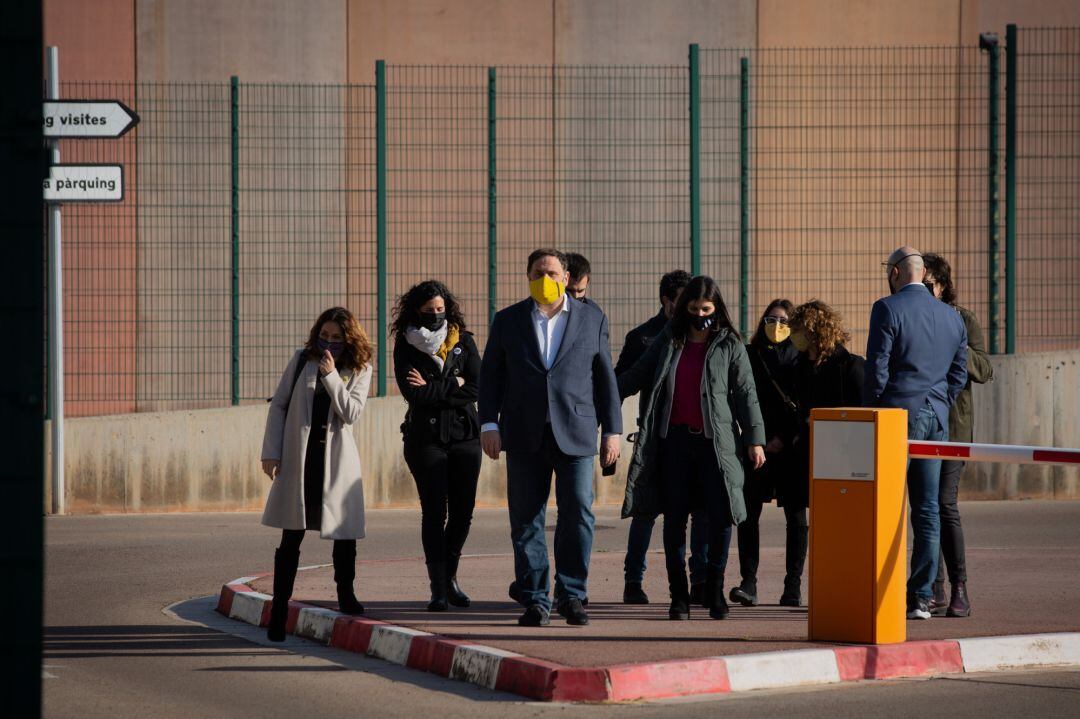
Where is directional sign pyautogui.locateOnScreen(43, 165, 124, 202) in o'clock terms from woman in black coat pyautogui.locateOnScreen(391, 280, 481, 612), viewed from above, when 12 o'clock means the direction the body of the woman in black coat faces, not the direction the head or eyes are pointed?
The directional sign is roughly at 5 o'clock from the woman in black coat.

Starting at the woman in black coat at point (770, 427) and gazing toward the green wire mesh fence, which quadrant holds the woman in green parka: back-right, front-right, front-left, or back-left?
back-left

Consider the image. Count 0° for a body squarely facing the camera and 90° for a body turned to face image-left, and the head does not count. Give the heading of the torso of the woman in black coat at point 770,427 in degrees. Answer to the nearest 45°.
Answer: approximately 0°

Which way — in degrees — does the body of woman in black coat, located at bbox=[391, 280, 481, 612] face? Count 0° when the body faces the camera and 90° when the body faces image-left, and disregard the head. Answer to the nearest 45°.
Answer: approximately 0°

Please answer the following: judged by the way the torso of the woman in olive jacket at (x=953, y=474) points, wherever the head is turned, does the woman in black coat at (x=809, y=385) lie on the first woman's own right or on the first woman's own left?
on the first woman's own right

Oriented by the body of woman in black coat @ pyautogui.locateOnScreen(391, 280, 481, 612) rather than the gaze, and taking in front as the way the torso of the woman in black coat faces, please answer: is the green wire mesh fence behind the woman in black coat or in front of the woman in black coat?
behind

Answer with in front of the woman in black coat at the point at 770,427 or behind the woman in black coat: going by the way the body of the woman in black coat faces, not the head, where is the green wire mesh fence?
behind

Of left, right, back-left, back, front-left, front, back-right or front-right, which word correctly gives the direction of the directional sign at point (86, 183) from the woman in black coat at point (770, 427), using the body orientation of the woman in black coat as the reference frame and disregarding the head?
back-right

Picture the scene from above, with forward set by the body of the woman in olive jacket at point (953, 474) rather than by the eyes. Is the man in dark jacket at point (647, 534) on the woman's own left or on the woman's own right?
on the woman's own right
